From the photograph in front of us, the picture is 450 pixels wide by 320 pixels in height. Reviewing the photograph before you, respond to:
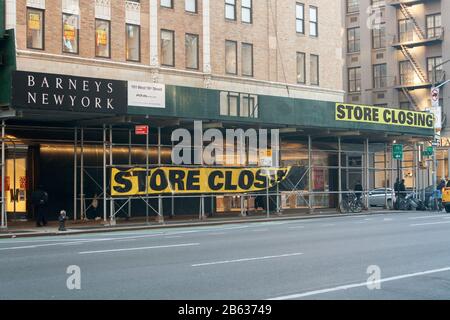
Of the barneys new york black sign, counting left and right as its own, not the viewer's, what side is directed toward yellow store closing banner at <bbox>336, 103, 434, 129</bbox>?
left

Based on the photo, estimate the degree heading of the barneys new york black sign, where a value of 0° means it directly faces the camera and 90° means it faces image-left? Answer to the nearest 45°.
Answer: approximately 315°

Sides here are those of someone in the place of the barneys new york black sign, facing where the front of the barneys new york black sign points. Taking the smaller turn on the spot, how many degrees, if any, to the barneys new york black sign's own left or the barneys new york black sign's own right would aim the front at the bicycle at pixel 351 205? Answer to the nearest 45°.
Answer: approximately 90° to the barneys new york black sign's own left

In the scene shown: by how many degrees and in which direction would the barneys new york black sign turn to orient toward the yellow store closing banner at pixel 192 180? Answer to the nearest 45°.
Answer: approximately 90° to its left
